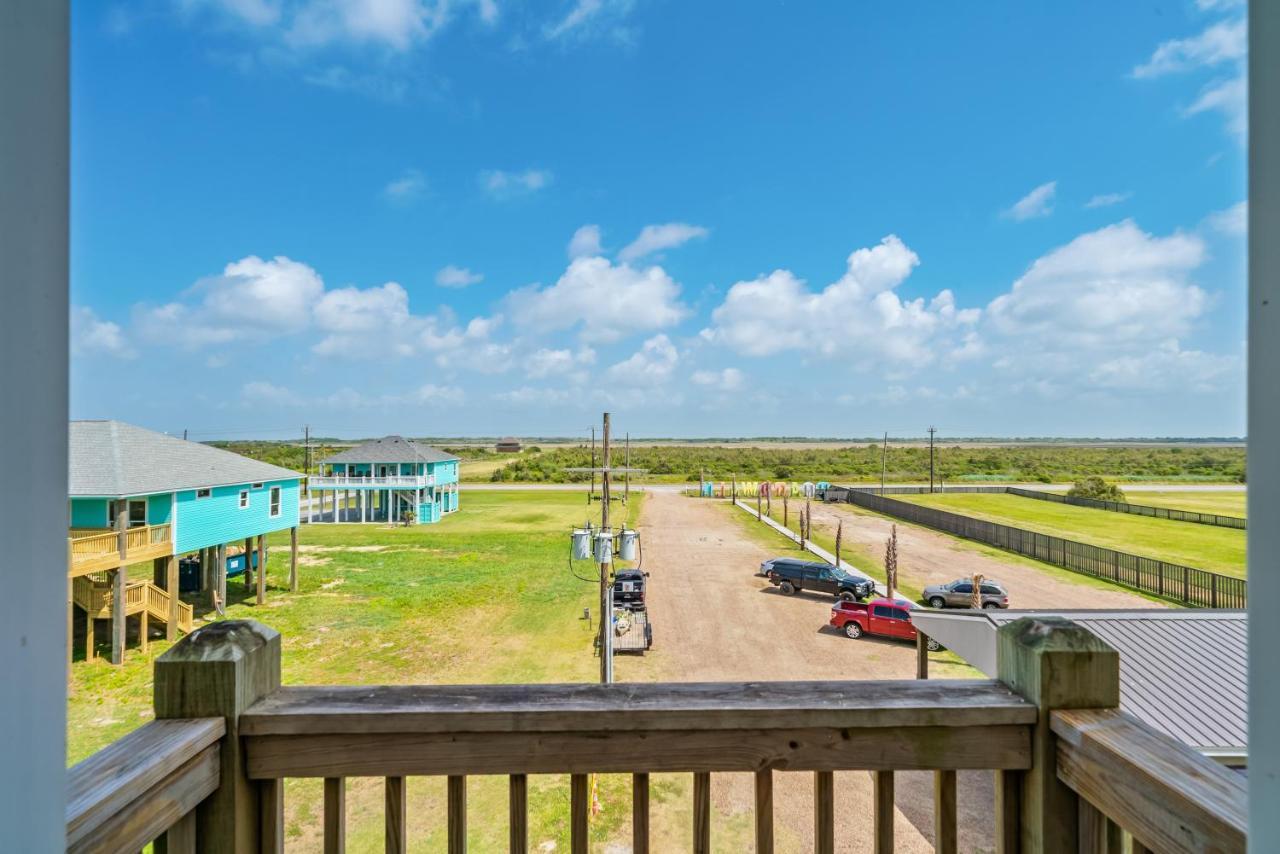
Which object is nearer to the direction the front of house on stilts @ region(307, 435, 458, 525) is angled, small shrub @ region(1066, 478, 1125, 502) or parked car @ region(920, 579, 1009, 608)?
the parked car

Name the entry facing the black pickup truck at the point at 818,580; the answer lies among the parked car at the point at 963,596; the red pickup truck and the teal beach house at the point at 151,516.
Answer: the parked car

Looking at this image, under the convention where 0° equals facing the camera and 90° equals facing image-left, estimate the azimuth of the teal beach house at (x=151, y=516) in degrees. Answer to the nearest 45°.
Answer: approximately 45°

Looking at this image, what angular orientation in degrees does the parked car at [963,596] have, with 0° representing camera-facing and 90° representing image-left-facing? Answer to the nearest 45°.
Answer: approximately 90°

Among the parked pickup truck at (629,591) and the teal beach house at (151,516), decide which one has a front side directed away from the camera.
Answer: the parked pickup truck

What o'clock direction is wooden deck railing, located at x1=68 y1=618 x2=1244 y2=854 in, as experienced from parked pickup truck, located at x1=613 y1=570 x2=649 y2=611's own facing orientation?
The wooden deck railing is roughly at 6 o'clock from the parked pickup truck.

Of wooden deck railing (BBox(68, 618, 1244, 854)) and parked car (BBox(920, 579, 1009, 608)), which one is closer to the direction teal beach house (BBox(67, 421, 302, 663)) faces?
the wooden deck railing

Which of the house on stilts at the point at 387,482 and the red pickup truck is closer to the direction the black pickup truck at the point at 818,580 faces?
the red pickup truck

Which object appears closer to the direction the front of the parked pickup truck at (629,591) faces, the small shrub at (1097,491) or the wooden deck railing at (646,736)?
the small shrub

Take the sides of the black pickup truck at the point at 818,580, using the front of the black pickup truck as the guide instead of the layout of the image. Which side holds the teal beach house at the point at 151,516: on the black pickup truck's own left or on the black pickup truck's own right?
on the black pickup truck's own right

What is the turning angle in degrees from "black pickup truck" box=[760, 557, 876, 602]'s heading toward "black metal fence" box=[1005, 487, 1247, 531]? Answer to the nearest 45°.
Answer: approximately 90° to its left

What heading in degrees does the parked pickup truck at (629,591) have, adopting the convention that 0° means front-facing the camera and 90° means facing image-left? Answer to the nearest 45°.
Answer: approximately 180°

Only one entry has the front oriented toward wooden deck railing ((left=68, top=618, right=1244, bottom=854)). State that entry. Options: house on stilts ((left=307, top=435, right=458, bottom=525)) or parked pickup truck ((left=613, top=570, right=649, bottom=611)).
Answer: the house on stilts

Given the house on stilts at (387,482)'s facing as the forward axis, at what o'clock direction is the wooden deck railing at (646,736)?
The wooden deck railing is roughly at 12 o'clock from the house on stilts.
